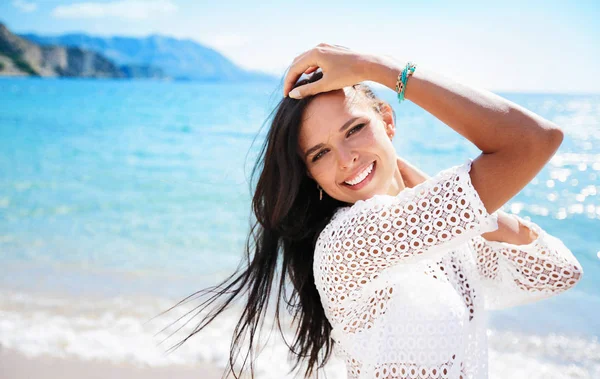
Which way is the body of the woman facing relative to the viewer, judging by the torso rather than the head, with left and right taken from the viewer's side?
facing the viewer and to the right of the viewer
